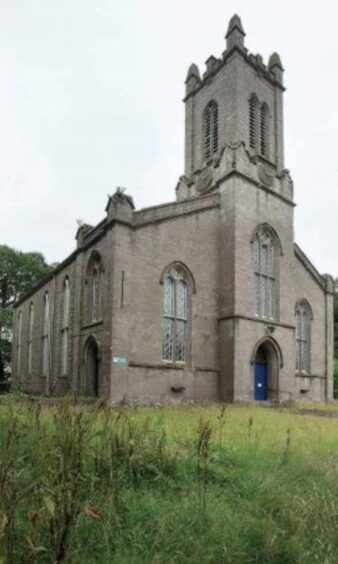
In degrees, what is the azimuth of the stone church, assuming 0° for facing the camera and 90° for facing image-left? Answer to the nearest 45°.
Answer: approximately 315°
